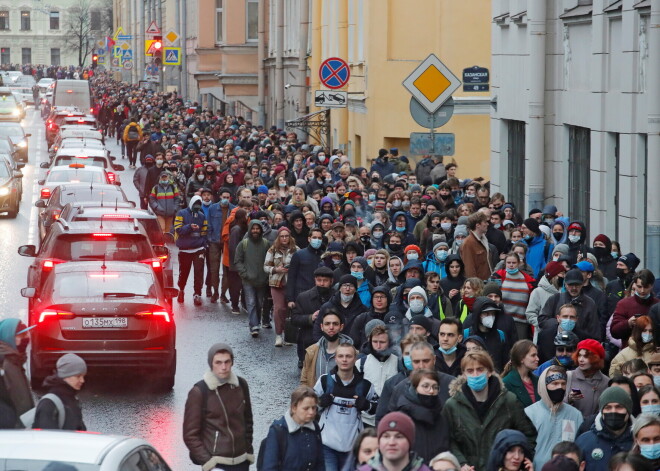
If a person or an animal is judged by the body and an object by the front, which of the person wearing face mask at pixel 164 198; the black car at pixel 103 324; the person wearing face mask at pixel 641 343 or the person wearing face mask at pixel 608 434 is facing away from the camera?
the black car

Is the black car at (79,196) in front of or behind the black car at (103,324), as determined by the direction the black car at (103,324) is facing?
in front

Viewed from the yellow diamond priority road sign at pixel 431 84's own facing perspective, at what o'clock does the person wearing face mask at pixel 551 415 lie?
The person wearing face mask is roughly at 12 o'clock from the yellow diamond priority road sign.

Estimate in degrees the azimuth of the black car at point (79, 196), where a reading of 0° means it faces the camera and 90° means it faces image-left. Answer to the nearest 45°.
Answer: approximately 180°

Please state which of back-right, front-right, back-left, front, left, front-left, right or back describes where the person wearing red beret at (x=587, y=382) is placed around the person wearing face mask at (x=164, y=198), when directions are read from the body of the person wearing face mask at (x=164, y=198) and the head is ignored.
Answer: front

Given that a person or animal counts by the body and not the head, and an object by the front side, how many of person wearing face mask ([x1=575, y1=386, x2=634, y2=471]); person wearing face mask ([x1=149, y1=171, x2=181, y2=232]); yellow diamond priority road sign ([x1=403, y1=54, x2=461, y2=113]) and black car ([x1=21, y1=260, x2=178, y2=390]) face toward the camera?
3

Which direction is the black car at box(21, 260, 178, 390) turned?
away from the camera

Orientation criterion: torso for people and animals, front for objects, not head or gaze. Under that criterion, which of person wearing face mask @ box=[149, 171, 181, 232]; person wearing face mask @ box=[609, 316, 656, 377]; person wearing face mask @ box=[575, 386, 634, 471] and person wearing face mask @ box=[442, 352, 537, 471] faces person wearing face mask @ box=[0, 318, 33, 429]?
person wearing face mask @ box=[149, 171, 181, 232]

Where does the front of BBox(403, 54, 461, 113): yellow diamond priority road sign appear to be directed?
toward the camera

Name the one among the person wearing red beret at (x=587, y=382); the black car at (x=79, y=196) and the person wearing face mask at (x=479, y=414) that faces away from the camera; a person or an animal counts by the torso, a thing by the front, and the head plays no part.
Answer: the black car

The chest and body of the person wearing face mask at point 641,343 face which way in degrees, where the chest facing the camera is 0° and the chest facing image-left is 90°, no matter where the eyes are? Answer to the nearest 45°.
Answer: approximately 315°

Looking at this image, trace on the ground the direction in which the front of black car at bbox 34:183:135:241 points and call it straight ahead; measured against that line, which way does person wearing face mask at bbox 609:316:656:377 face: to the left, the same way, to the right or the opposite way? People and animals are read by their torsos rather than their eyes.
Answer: the opposite way

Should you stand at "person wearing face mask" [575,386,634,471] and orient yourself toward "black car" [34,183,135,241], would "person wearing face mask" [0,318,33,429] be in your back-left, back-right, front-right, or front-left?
front-left

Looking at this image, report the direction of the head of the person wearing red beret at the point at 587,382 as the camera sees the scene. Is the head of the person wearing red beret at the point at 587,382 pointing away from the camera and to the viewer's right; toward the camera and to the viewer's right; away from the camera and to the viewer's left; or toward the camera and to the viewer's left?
toward the camera and to the viewer's left

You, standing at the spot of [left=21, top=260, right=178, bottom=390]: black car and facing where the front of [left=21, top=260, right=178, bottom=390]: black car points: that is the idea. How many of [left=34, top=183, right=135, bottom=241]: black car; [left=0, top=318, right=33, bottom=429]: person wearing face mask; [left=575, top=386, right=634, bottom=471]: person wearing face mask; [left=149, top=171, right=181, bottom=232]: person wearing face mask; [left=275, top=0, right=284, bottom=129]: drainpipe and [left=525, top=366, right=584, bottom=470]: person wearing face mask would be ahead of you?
3

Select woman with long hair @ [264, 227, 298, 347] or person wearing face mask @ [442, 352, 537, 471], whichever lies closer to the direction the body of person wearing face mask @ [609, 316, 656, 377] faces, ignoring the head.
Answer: the person wearing face mask

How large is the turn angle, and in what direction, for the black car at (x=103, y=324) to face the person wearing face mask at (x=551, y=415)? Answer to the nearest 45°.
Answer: approximately 135° to its right
